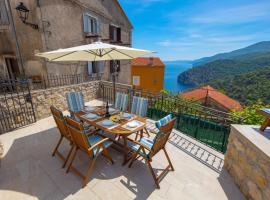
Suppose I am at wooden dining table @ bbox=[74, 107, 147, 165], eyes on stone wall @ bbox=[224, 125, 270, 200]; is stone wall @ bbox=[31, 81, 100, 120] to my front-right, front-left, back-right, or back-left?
back-left

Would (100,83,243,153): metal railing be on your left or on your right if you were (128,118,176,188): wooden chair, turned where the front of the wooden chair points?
on your right

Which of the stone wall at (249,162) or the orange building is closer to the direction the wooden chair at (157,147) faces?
the orange building

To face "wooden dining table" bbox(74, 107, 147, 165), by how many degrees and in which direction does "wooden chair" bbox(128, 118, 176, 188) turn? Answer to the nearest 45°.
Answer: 0° — it already faces it

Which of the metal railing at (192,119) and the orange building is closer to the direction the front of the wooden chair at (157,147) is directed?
the orange building

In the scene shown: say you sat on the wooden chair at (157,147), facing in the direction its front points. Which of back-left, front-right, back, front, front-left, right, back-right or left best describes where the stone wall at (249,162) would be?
back-right

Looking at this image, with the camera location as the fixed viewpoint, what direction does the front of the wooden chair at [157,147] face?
facing away from the viewer and to the left of the viewer

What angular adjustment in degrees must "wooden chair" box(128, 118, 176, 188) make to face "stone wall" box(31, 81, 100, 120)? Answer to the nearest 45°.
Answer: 0° — it already faces it

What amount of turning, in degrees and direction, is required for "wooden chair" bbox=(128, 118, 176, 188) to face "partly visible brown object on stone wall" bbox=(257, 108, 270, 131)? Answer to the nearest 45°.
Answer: approximately 135° to its right
